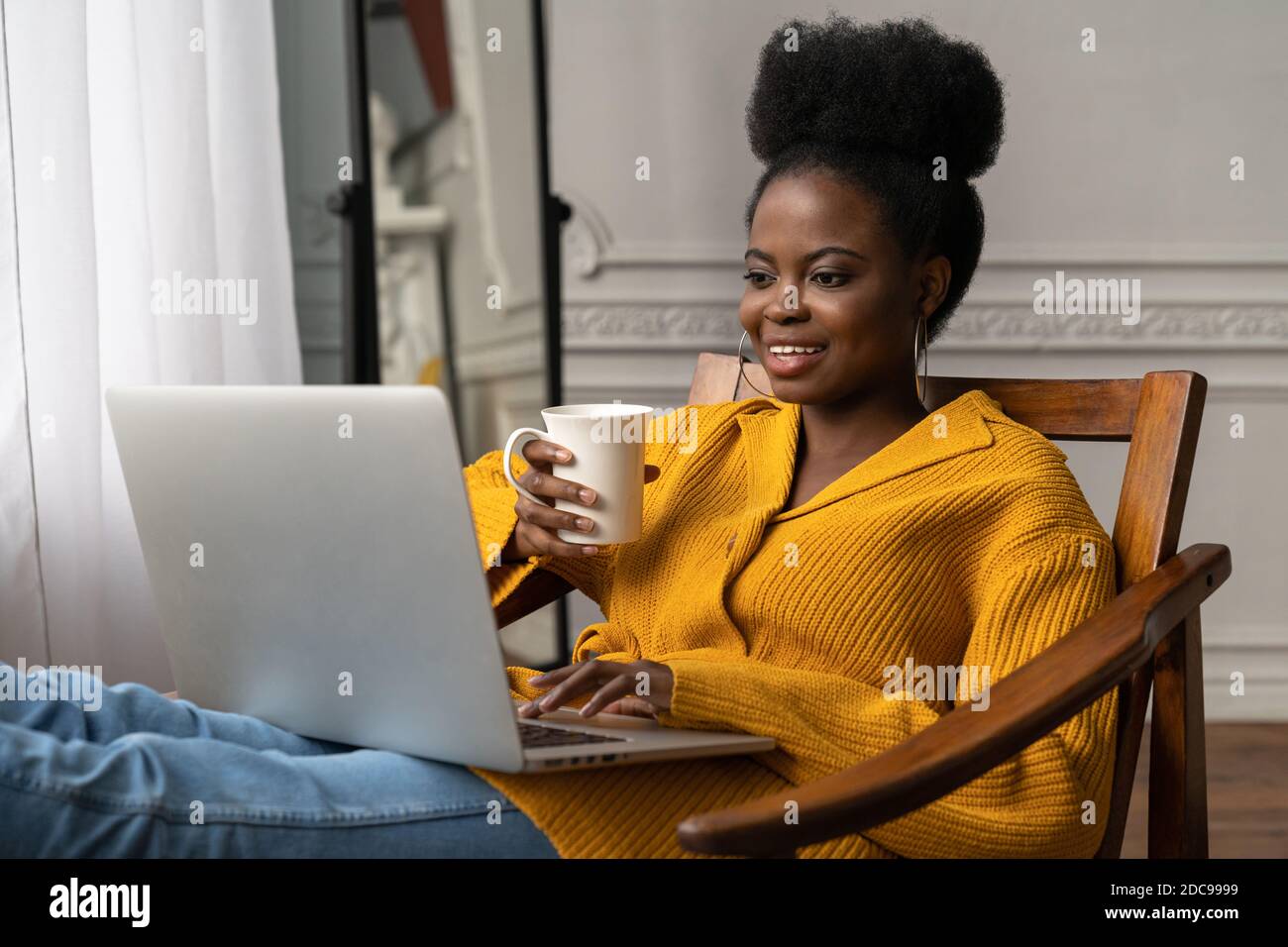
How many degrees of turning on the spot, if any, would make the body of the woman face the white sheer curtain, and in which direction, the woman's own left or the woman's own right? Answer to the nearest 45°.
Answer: approximately 90° to the woman's own right

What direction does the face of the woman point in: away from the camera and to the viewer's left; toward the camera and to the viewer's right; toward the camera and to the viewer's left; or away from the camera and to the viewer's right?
toward the camera and to the viewer's left

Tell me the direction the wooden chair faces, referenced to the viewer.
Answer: facing the viewer and to the left of the viewer
